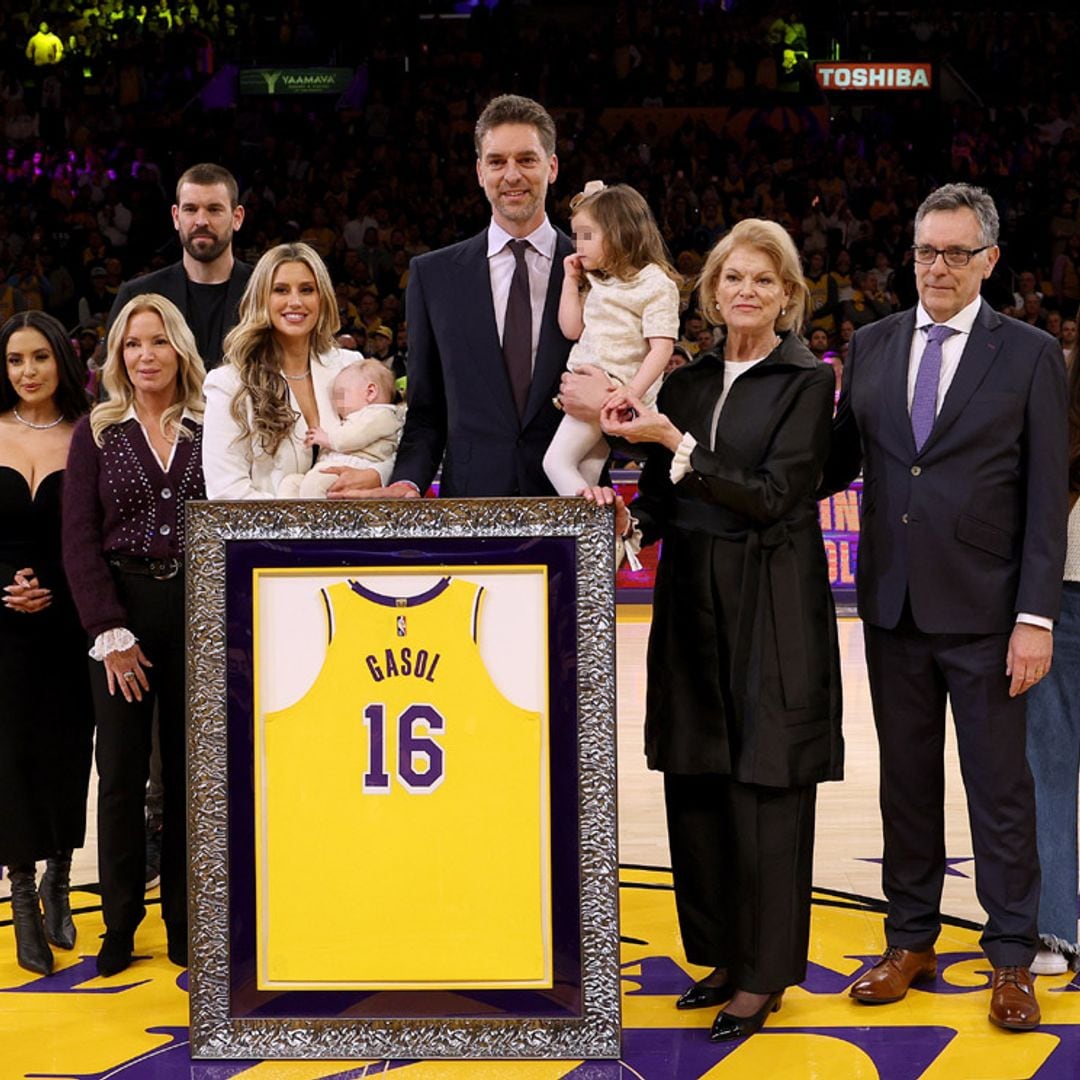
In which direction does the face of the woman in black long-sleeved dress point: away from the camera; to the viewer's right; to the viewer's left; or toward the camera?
toward the camera

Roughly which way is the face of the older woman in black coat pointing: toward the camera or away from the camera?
toward the camera

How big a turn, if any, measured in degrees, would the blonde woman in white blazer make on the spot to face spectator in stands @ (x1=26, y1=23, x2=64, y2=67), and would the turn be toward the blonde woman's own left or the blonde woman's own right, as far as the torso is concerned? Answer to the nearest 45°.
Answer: approximately 135° to the blonde woman's own left

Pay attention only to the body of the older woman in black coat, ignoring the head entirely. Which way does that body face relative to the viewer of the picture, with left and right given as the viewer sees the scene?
facing the viewer and to the left of the viewer

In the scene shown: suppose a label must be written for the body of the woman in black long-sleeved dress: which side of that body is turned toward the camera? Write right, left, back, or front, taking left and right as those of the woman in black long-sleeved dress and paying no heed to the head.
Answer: front

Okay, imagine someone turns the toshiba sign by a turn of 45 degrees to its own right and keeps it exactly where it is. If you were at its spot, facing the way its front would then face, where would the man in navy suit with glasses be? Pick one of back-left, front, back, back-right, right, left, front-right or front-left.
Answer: front-left

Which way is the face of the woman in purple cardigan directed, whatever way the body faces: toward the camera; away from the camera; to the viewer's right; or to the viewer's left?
toward the camera

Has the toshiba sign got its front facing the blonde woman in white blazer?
yes

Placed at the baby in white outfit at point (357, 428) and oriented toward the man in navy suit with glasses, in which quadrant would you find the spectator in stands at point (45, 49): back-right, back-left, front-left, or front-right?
back-left

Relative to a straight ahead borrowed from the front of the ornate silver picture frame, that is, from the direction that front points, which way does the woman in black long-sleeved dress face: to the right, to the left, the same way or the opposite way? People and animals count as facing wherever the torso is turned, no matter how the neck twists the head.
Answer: the same way

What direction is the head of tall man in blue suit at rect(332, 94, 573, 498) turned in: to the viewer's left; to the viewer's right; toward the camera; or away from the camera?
toward the camera

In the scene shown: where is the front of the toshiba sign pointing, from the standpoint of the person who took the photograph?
facing the viewer
